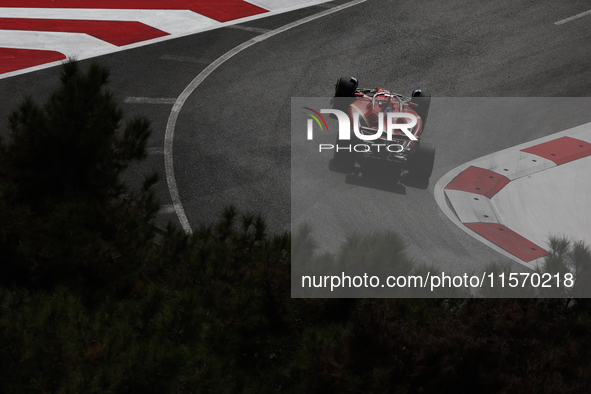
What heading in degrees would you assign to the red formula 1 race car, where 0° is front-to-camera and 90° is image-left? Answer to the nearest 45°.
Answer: approximately 180°
